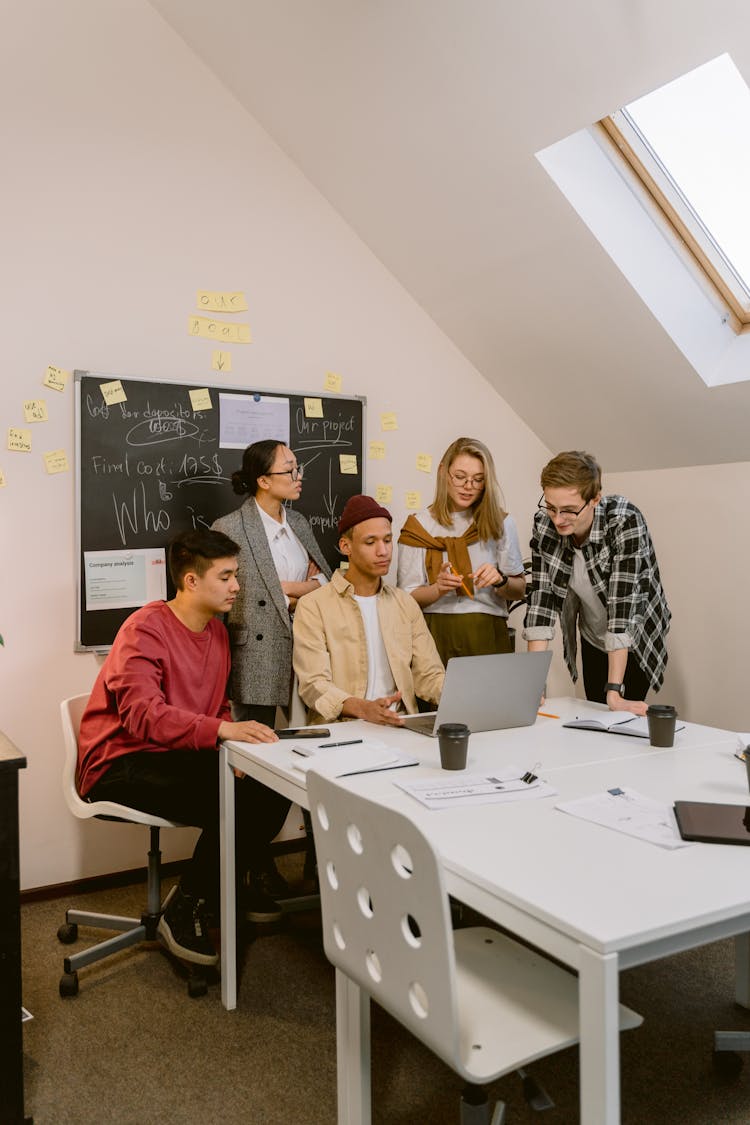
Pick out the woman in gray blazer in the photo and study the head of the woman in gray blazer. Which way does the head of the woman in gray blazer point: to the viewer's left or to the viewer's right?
to the viewer's right

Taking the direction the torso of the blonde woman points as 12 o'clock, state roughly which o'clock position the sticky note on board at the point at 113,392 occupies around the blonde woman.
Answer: The sticky note on board is roughly at 3 o'clock from the blonde woman.

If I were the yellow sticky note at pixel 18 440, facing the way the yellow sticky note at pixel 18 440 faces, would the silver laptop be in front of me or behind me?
in front

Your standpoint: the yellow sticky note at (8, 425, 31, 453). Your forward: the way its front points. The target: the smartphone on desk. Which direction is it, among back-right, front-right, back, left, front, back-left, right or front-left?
front-left

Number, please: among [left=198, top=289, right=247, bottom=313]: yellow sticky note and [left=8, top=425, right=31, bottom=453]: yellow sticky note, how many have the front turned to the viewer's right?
0

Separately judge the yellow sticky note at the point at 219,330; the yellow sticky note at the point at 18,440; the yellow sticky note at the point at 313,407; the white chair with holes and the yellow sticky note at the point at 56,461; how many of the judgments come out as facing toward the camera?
4

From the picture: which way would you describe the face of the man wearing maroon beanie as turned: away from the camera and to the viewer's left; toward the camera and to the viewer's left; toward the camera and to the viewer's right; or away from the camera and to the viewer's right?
toward the camera and to the viewer's right

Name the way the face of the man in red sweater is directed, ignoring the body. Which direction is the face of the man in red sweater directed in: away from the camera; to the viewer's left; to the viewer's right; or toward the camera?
to the viewer's right

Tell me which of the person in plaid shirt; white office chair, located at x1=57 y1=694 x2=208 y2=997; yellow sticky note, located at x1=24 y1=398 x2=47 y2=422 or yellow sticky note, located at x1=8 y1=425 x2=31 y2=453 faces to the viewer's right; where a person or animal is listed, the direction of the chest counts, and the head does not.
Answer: the white office chair

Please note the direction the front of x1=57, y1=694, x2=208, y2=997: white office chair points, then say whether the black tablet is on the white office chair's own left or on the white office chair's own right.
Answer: on the white office chair's own right

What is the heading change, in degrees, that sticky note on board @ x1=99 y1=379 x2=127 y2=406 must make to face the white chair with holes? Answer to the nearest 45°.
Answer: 0° — it already faces it
